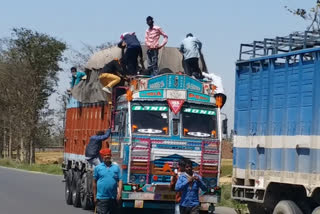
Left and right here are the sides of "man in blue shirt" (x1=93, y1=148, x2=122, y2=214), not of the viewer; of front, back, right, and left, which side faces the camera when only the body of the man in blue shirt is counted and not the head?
front

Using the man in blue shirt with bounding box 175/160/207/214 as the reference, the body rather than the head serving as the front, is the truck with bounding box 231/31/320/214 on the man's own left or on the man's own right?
on the man's own left

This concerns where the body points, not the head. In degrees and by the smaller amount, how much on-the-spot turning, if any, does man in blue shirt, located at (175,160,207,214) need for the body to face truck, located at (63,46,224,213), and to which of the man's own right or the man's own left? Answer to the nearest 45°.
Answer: approximately 180°

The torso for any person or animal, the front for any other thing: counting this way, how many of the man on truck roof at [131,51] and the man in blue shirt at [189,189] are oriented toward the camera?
1
